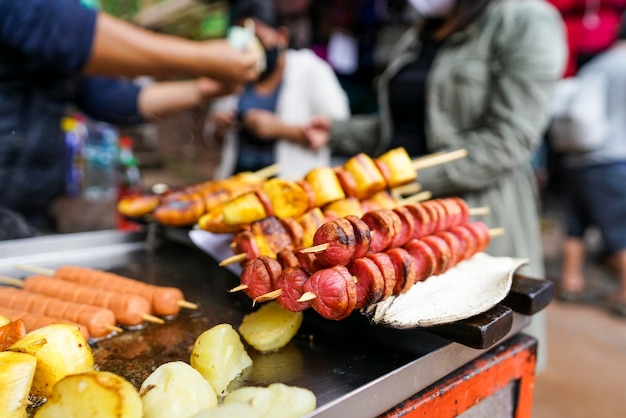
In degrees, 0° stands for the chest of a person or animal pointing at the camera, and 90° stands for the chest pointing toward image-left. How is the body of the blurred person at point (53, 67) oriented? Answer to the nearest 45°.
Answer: approximately 270°

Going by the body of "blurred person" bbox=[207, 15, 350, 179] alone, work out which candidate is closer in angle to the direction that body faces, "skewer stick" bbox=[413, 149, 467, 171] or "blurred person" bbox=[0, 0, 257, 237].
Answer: the blurred person

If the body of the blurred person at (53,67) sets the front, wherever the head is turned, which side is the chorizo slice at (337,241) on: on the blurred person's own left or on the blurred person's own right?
on the blurred person's own right

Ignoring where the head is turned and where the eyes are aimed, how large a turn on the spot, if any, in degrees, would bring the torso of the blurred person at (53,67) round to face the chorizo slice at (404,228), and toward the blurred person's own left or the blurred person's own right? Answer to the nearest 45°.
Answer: approximately 45° to the blurred person's own right

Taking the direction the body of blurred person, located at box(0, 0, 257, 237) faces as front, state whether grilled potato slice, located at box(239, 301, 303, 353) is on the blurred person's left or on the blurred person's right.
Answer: on the blurred person's right

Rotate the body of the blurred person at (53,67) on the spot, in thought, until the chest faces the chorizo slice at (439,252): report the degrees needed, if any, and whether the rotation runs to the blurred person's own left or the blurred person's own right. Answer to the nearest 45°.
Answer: approximately 45° to the blurred person's own right

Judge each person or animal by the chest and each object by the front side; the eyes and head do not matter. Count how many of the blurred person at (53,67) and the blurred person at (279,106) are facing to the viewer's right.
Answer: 1

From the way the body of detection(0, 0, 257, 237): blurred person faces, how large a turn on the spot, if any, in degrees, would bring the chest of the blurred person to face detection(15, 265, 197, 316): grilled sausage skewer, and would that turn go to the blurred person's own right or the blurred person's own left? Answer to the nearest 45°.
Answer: approximately 90° to the blurred person's own right
